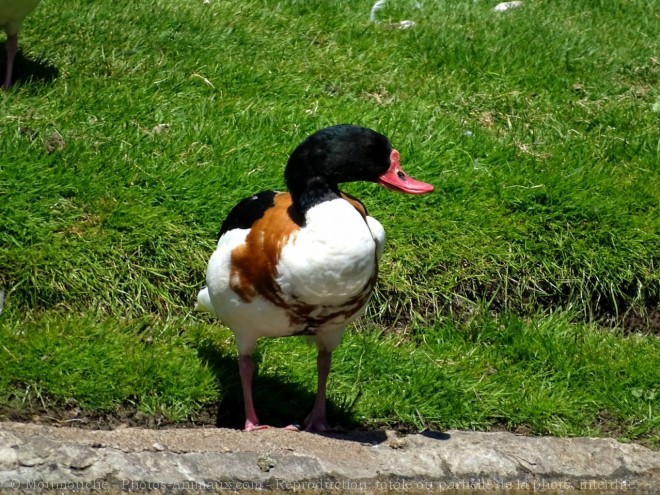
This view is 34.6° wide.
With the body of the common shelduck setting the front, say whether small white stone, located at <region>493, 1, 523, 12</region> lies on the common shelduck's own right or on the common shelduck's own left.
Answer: on the common shelduck's own left

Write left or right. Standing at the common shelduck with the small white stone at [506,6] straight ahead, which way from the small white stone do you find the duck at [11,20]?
left

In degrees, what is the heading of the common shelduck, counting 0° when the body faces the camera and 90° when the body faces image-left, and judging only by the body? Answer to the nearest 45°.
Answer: approximately 315°

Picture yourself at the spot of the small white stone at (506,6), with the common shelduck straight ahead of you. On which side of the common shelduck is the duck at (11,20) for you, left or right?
right

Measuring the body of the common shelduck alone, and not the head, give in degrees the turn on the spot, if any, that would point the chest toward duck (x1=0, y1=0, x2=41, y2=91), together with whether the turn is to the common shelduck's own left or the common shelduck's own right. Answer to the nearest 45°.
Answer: approximately 180°
